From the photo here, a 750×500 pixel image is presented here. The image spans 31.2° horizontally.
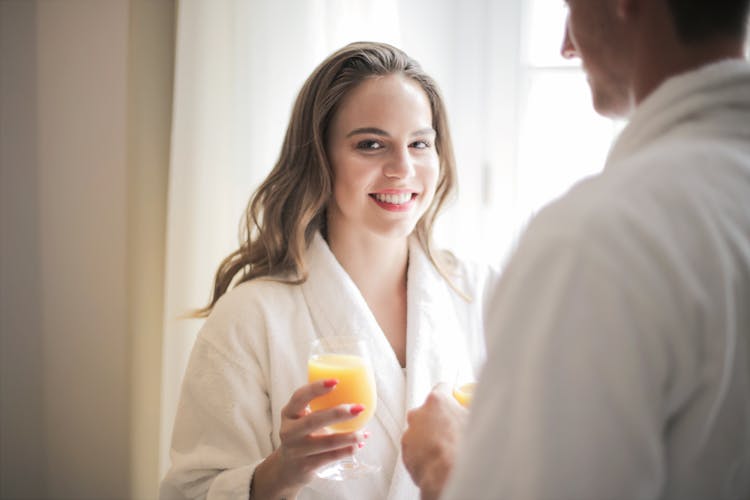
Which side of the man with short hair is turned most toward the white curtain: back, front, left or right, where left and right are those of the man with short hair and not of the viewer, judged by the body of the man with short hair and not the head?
front

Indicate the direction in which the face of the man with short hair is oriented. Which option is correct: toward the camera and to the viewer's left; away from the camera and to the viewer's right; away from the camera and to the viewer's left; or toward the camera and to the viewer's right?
away from the camera and to the viewer's left

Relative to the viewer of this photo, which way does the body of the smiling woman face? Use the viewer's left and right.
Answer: facing the viewer and to the right of the viewer

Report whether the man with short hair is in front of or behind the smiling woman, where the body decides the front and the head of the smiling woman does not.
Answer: in front

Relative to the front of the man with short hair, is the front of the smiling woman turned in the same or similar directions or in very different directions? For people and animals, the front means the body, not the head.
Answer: very different directions

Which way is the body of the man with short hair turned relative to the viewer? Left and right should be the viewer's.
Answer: facing away from the viewer and to the left of the viewer
